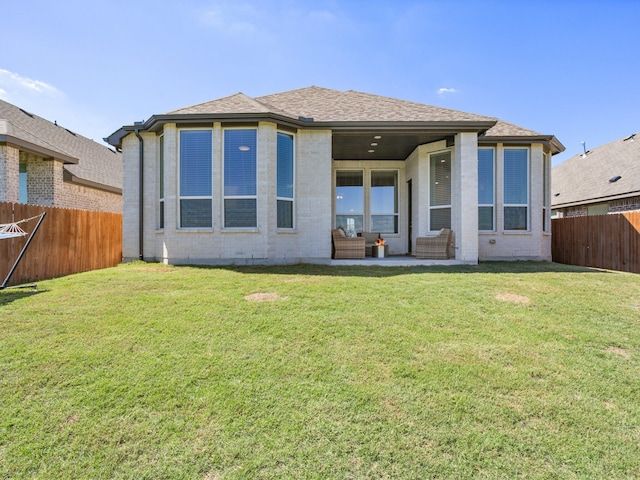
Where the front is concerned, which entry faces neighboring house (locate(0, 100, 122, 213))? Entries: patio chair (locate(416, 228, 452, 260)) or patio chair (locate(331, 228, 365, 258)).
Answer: patio chair (locate(416, 228, 452, 260))

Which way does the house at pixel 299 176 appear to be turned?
away from the camera

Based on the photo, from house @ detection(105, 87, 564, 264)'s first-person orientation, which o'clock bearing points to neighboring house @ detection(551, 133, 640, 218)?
The neighboring house is roughly at 2 o'clock from the house.

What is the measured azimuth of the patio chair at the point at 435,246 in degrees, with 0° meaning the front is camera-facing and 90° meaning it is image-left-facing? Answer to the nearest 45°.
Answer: approximately 90°

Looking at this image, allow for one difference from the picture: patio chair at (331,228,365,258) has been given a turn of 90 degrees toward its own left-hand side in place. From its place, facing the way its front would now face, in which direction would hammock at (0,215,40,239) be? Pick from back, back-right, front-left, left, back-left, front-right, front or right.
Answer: back-left
